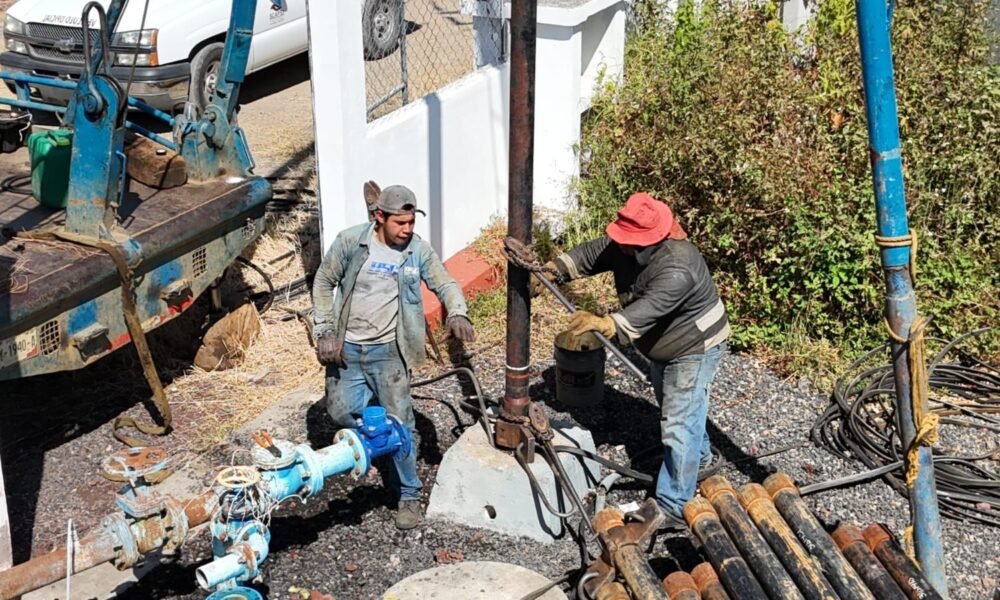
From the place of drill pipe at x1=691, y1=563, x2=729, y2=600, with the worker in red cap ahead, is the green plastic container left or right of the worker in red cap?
left

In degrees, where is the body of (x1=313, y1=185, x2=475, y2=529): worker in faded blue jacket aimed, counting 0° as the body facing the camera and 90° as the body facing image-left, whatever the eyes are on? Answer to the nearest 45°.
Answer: approximately 0°

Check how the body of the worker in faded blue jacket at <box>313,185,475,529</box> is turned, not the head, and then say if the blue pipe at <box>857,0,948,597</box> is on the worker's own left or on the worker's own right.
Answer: on the worker's own left

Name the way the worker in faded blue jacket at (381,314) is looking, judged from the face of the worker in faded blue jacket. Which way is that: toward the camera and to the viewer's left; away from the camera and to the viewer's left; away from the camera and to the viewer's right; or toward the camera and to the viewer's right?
toward the camera and to the viewer's right

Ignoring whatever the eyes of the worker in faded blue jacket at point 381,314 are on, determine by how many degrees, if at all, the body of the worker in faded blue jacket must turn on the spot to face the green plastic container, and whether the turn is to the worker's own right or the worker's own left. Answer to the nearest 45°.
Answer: approximately 135° to the worker's own right

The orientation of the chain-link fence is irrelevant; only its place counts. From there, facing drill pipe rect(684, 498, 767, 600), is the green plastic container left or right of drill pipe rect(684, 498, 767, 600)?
right

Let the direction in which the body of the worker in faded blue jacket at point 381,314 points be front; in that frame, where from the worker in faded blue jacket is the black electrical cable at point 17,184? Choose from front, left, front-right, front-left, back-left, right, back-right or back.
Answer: back-right

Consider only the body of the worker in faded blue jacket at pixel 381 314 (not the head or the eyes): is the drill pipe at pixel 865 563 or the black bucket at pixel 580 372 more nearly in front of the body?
the drill pipe

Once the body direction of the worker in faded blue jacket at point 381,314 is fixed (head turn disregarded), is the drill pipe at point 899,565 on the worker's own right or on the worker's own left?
on the worker's own left

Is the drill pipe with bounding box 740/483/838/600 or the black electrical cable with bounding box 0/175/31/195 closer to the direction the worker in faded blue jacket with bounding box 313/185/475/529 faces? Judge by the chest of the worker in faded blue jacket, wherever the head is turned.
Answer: the drill pipe

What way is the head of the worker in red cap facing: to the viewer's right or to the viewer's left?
to the viewer's left

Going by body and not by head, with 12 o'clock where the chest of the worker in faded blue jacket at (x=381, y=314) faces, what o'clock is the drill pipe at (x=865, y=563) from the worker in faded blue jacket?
The drill pipe is roughly at 10 o'clock from the worker in faded blue jacket.

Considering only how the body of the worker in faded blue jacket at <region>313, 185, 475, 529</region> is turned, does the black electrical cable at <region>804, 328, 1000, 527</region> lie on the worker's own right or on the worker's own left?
on the worker's own left

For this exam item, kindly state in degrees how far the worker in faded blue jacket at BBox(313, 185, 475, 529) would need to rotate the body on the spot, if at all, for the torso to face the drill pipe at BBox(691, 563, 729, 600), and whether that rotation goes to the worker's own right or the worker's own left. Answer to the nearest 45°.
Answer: approximately 45° to the worker's own left

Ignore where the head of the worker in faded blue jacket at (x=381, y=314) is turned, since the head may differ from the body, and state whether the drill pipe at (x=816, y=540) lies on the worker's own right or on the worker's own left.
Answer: on the worker's own left

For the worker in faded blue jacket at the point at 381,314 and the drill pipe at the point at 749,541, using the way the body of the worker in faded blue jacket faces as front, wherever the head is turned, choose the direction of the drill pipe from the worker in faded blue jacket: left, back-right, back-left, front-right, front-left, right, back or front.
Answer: front-left

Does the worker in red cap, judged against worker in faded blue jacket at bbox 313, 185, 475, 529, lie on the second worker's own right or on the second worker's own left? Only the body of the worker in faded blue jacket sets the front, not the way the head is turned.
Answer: on the second worker's own left

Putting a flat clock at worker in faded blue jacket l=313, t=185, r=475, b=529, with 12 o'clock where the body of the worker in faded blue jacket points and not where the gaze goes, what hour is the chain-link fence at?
The chain-link fence is roughly at 6 o'clock from the worker in faded blue jacket.

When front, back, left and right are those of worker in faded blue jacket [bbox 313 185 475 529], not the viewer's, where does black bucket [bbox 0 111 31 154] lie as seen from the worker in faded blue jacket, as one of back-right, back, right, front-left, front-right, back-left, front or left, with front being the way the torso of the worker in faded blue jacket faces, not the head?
back-right
